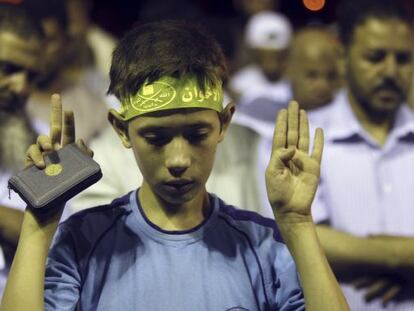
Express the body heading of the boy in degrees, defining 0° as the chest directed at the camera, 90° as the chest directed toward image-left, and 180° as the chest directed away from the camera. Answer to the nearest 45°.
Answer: approximately 0°

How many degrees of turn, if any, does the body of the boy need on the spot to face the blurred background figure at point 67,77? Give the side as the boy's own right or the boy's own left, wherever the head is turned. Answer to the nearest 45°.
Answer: approximately 180°

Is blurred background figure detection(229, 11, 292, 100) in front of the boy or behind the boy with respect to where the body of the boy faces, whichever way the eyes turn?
behind

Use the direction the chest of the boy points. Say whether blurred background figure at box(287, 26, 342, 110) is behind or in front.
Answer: behind

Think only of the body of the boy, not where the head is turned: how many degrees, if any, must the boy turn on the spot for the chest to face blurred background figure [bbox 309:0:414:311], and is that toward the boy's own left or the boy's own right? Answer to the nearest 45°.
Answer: approximately 135° to the boy's own left

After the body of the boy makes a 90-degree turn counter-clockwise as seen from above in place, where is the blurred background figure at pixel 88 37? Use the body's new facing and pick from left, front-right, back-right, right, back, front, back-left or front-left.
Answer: left
